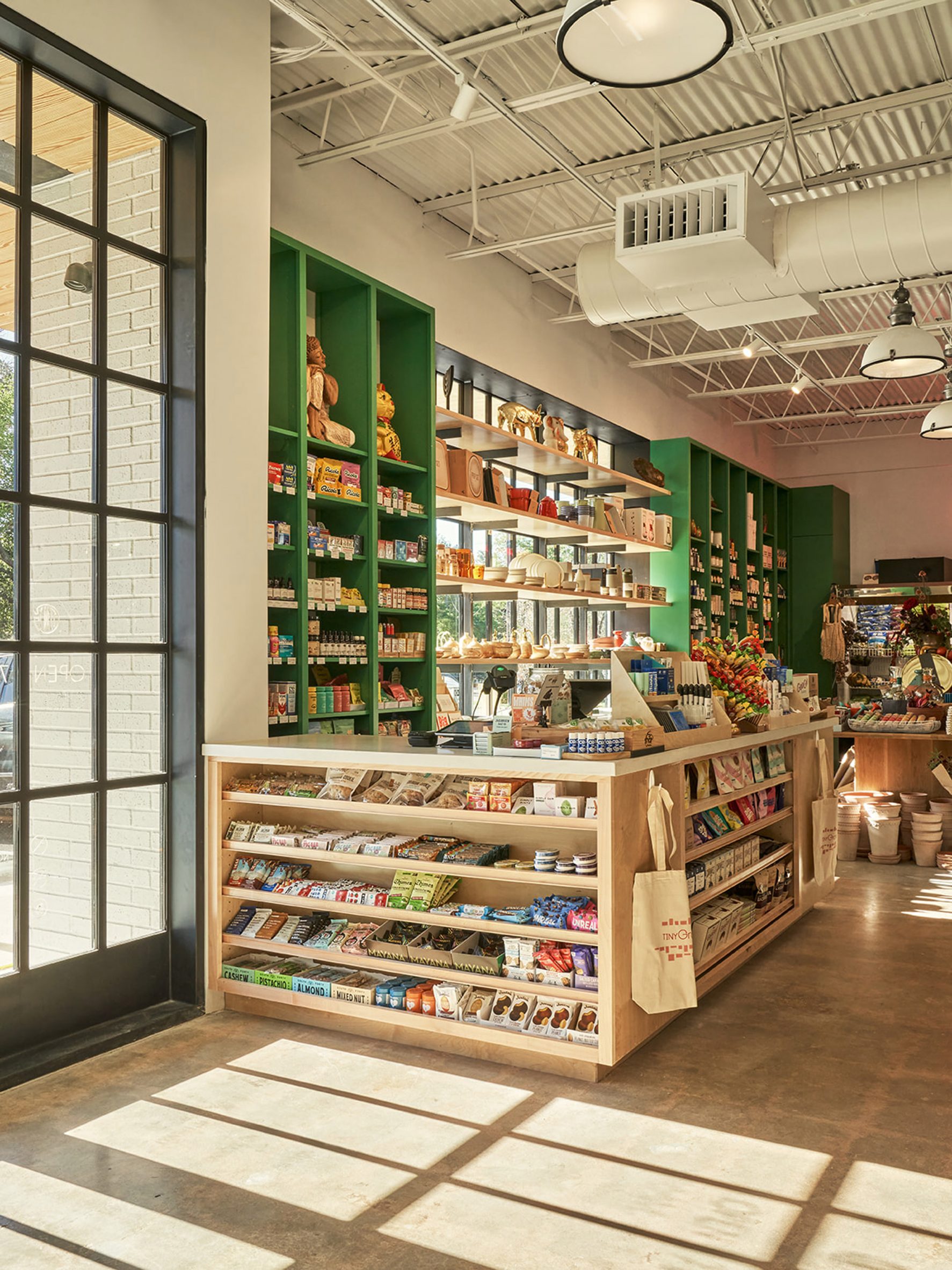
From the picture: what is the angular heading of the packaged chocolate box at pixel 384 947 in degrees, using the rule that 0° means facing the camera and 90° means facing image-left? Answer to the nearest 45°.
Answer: approximately 0°

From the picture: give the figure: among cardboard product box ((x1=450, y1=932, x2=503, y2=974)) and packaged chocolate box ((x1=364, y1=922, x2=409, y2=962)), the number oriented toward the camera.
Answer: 2

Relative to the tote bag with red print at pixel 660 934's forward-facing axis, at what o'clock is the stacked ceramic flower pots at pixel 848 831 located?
The stacked ceramic flower pots is roughly at 8 o'clock from the tote bag with red print.

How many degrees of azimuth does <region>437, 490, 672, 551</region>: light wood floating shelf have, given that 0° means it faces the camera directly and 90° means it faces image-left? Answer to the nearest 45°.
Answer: approximately 315°

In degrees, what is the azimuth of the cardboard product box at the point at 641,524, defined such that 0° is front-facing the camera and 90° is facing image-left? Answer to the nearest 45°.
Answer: approximately 315°

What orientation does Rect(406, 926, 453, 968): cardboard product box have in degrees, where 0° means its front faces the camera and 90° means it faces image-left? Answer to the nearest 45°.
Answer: approximately 0°

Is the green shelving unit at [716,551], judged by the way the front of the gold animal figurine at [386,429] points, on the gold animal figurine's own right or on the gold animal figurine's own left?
on the gold animal figurine's own left
